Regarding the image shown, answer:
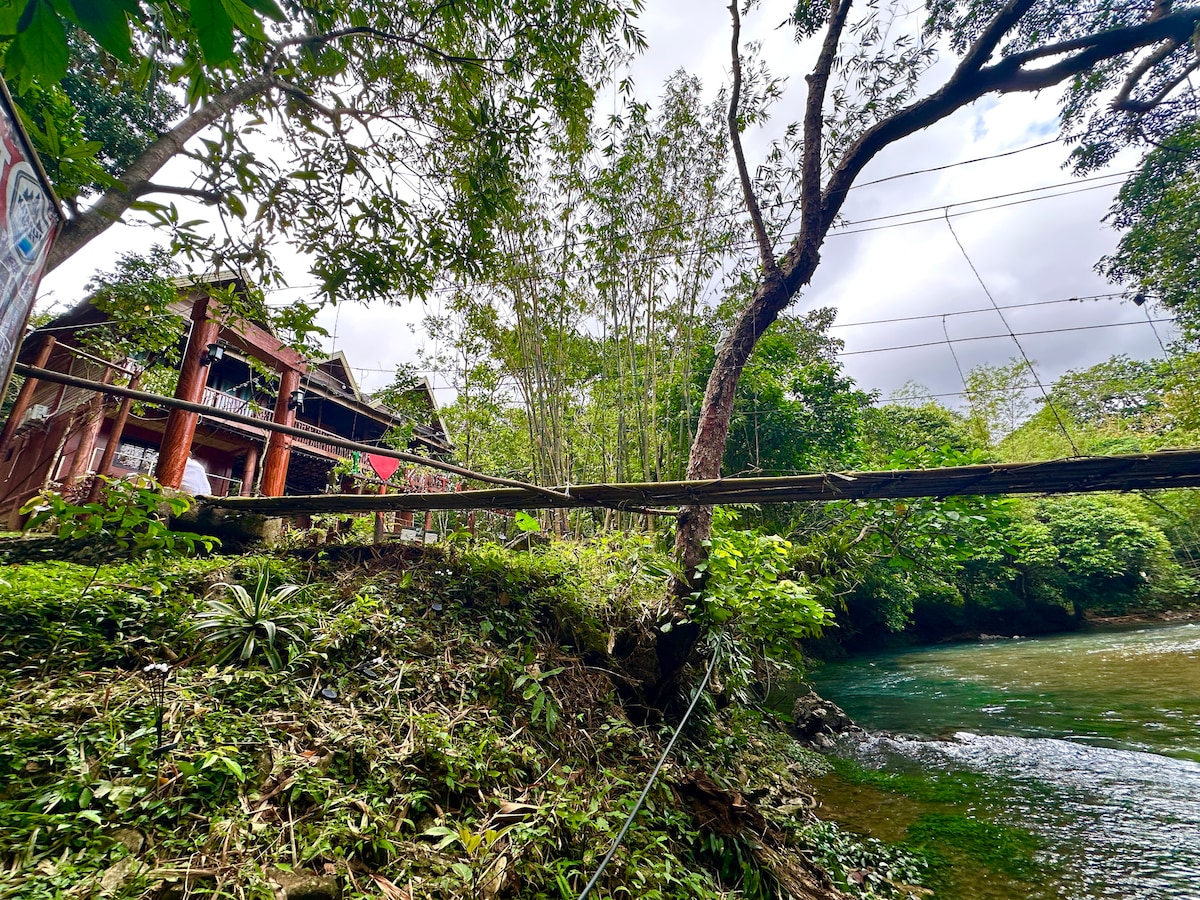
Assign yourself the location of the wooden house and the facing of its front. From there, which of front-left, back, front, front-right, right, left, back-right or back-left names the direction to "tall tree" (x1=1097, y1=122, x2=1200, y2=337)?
front

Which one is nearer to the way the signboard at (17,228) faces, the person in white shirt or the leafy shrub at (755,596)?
the leafy shrub

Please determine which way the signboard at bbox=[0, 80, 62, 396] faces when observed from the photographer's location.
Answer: facing the viewer and to the right of the viewer

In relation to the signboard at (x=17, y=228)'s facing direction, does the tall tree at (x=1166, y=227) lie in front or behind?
in front

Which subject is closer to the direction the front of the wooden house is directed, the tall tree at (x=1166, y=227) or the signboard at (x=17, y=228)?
the tall tree

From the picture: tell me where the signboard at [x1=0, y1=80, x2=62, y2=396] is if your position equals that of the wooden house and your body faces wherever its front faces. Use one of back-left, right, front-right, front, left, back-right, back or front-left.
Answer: front-right

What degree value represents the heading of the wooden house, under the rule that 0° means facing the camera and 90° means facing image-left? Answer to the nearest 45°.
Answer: approximately 315°

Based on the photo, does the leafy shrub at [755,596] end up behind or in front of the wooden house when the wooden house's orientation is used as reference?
in front

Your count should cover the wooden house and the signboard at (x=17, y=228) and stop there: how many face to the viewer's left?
0

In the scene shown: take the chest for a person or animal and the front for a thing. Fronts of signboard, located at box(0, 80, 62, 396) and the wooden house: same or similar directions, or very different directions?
same or similar directions

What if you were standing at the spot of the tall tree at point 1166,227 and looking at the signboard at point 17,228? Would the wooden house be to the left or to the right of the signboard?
right

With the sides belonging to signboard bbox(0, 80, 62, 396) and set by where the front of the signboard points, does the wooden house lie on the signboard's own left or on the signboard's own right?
on the signboard's own left
